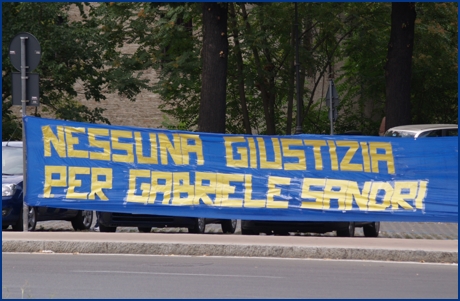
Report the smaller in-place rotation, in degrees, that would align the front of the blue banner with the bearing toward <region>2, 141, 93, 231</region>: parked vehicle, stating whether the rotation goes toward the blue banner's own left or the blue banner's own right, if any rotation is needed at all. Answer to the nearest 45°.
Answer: approximately 90° to the blue banner's own right
